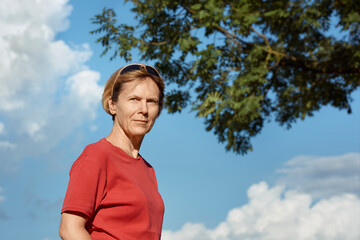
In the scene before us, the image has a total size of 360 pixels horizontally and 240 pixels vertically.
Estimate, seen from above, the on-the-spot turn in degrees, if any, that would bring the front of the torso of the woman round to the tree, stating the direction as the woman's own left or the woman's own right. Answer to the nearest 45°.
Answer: approximately 90° to the woman's own left

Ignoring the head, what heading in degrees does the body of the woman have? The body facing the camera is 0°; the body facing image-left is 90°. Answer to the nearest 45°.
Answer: approximately 315°
